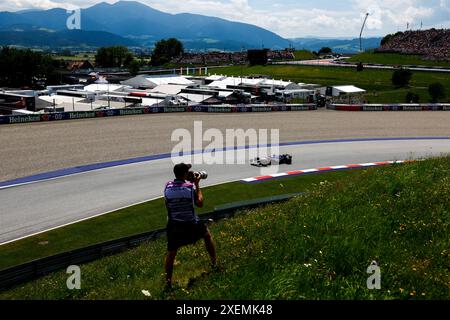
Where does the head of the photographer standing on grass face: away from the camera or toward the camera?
away from the camera

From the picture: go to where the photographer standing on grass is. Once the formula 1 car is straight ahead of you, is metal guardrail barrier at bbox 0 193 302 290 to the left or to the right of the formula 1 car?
left

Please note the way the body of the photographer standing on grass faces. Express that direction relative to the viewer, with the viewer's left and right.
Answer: facing away from the viewer and to the right of the viewer

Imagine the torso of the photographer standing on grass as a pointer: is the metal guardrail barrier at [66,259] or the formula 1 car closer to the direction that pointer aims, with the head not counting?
the formula 1 car

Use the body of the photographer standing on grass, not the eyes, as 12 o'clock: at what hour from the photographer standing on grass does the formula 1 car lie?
The formula 1 car is roughly at 11 o'clock from the photographer standing on grass.
